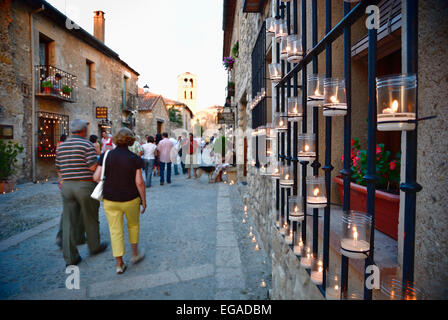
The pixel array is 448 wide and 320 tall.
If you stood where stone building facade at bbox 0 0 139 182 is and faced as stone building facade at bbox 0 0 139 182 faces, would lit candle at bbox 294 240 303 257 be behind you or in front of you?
in front

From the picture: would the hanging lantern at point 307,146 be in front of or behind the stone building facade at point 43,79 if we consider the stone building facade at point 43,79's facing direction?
in front

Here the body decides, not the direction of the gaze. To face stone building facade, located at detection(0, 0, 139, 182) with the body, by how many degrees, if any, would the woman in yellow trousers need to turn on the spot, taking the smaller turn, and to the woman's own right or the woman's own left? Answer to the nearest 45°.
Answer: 0° — they already face it

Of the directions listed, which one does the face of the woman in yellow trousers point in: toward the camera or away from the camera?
away from the camera

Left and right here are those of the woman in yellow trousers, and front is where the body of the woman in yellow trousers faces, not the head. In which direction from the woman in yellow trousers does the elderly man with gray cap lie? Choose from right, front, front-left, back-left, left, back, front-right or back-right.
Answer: front-left

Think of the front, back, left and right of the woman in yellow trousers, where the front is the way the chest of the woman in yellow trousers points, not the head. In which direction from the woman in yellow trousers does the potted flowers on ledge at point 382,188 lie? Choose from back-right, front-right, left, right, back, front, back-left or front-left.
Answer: back-right

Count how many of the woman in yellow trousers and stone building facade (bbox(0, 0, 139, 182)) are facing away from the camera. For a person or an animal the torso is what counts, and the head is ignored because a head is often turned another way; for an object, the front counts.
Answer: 1

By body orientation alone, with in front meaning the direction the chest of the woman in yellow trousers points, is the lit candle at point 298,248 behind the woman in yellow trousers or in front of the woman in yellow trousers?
behind

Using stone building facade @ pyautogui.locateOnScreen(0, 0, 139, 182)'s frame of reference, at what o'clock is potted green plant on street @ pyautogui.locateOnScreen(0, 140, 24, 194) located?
The potted green plant on street is roughly at 2 o'clock from the stone building facade.

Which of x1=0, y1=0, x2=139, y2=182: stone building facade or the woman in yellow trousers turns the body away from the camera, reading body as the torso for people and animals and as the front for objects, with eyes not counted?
the woman in yellow trousers

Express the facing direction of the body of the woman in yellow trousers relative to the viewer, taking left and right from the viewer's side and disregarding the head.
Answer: facing away from the viewer
